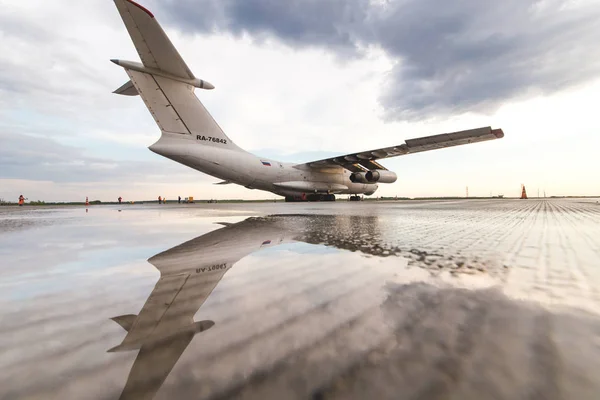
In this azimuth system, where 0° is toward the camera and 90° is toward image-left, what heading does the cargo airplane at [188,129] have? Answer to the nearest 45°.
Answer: approximately 225°
